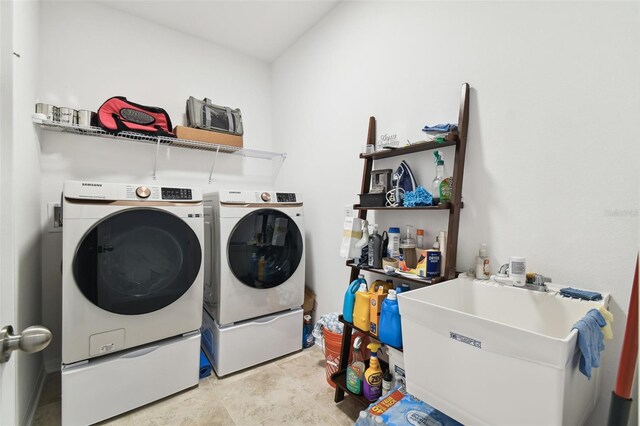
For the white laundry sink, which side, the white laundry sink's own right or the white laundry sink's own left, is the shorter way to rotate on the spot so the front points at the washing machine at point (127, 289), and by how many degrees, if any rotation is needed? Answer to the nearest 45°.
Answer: approximately 45° to the white laundry sink's own right

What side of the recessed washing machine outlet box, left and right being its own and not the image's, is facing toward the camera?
front

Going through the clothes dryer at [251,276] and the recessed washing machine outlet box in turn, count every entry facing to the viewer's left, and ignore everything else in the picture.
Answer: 0

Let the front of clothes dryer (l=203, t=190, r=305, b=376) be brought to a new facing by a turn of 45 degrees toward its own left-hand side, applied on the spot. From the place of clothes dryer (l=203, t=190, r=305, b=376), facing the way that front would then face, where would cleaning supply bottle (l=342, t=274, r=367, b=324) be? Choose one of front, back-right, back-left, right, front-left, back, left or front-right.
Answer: front-right

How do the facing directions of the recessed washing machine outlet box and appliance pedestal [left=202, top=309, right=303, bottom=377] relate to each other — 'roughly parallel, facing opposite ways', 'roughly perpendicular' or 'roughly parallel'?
roughly parallel

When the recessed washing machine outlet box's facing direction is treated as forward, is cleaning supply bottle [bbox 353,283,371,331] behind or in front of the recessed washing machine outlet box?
in front

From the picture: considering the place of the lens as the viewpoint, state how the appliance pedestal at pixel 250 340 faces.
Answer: facing the viewer and to the right of the viewer

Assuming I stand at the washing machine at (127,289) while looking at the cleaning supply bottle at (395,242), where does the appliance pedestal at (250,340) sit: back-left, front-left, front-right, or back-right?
front-left

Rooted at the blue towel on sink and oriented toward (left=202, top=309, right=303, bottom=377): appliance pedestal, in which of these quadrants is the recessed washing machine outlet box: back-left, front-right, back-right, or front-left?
front-left

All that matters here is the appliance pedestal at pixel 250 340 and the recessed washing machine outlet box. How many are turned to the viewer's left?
0

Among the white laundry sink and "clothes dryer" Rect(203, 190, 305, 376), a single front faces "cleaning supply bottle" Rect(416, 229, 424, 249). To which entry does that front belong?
the clothes dryer

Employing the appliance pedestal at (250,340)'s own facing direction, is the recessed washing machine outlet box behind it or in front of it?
behind
